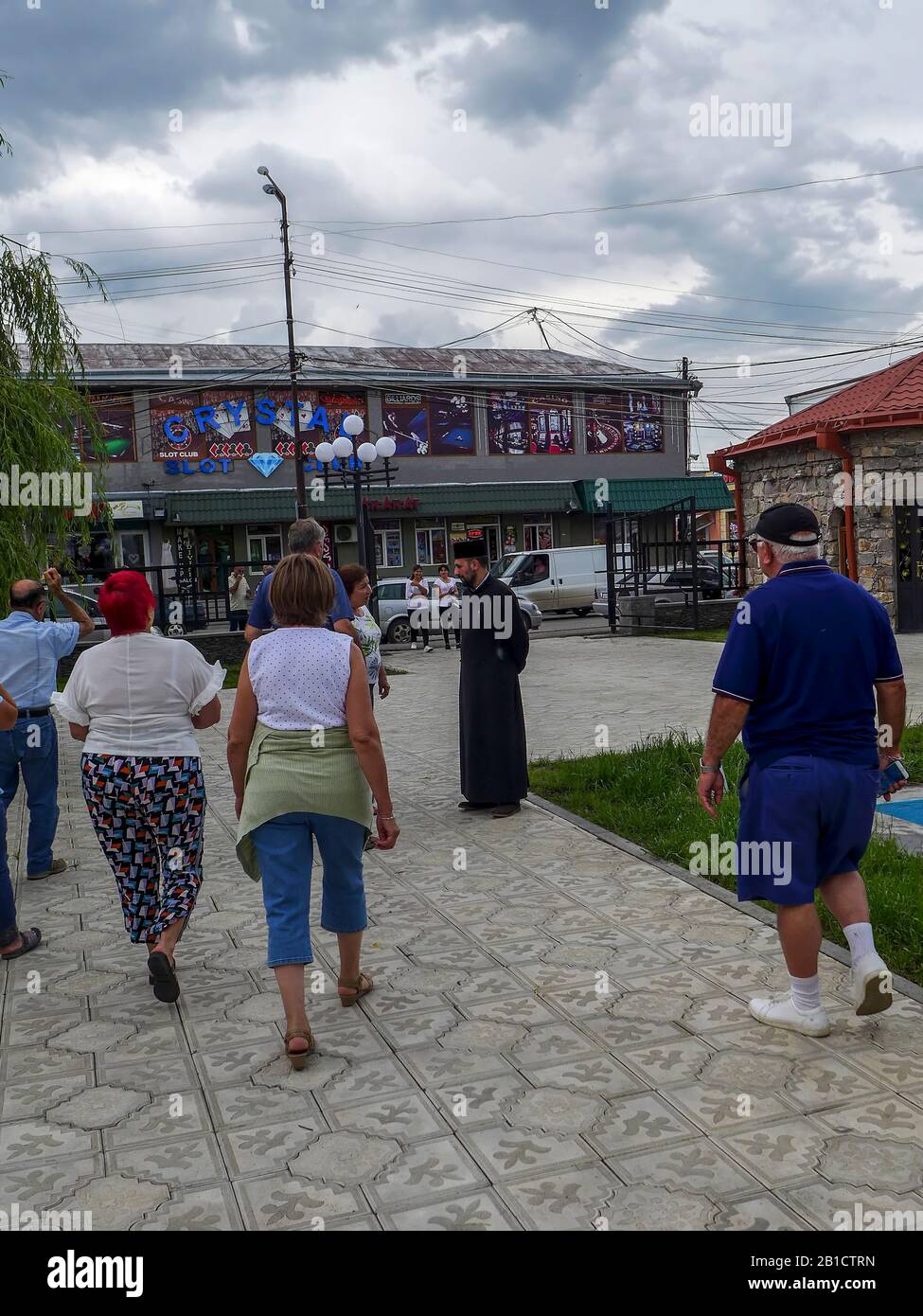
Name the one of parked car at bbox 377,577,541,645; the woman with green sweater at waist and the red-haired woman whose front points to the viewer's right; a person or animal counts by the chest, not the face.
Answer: the parked car

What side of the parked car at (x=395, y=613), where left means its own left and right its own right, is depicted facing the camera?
right

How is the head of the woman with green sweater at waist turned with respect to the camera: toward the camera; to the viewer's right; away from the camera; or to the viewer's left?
away from the camera

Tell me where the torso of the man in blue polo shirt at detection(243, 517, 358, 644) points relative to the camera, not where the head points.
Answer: away from the camera

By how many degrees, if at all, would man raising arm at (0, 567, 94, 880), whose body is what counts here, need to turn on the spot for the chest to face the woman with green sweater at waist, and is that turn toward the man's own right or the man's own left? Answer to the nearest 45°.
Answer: approximately 135° to the man's own right

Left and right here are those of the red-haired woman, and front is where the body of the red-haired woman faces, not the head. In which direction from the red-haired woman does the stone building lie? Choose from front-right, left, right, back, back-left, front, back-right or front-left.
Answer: front-right

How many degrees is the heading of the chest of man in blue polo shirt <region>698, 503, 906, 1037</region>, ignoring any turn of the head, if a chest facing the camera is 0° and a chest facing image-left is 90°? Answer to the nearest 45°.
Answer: approximately 135°

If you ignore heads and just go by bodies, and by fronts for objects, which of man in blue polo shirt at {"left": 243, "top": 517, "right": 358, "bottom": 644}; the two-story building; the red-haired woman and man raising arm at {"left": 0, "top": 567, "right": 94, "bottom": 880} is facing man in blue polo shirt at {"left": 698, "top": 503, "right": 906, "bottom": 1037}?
the two-story building

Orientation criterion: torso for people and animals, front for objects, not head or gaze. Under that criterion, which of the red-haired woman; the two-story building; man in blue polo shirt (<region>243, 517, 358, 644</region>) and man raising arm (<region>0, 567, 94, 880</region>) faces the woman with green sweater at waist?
the two-story building

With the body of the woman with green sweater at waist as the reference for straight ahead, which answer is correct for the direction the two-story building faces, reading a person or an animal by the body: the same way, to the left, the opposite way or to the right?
the opposite way

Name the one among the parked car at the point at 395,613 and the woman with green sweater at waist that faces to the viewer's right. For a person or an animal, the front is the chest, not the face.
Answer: the parked car

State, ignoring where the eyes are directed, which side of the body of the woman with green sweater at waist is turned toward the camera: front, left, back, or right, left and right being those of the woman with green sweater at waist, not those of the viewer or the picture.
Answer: back
